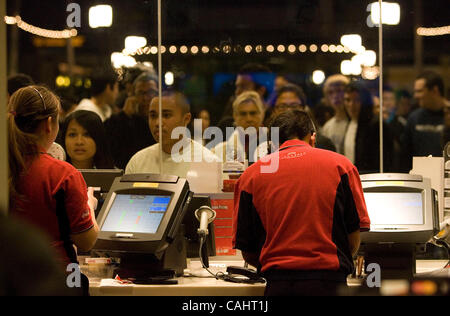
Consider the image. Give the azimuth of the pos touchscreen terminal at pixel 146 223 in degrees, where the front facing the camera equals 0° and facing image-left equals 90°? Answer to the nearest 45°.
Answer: approximately 45°

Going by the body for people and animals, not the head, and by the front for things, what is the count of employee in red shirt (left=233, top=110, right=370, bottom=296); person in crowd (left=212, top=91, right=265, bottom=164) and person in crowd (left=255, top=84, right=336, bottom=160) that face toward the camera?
2

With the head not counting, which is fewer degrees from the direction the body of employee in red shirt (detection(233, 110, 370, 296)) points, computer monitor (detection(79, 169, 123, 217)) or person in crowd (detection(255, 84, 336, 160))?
the person in crowd

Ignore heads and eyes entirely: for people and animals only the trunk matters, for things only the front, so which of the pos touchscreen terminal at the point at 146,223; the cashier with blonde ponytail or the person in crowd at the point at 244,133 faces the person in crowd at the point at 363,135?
the cashier with blonde ponytail

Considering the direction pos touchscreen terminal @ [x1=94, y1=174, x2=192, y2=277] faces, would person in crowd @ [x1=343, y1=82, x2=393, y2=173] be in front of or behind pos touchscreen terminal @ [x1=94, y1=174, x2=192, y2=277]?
behind

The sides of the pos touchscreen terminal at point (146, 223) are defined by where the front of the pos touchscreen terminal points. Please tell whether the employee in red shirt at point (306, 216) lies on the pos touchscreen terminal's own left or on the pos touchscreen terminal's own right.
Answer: on the pos touchscreen terminal's own left

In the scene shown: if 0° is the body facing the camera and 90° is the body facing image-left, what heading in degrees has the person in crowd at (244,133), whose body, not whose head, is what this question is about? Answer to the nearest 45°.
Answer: approximately 0°
